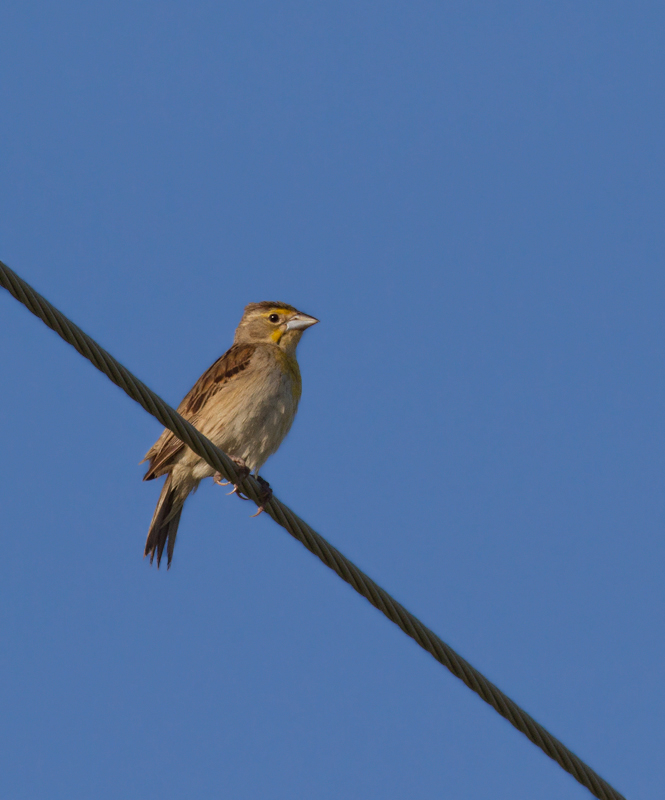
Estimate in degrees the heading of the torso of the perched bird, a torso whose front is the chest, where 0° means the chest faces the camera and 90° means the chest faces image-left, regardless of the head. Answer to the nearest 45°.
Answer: approximately 270°
